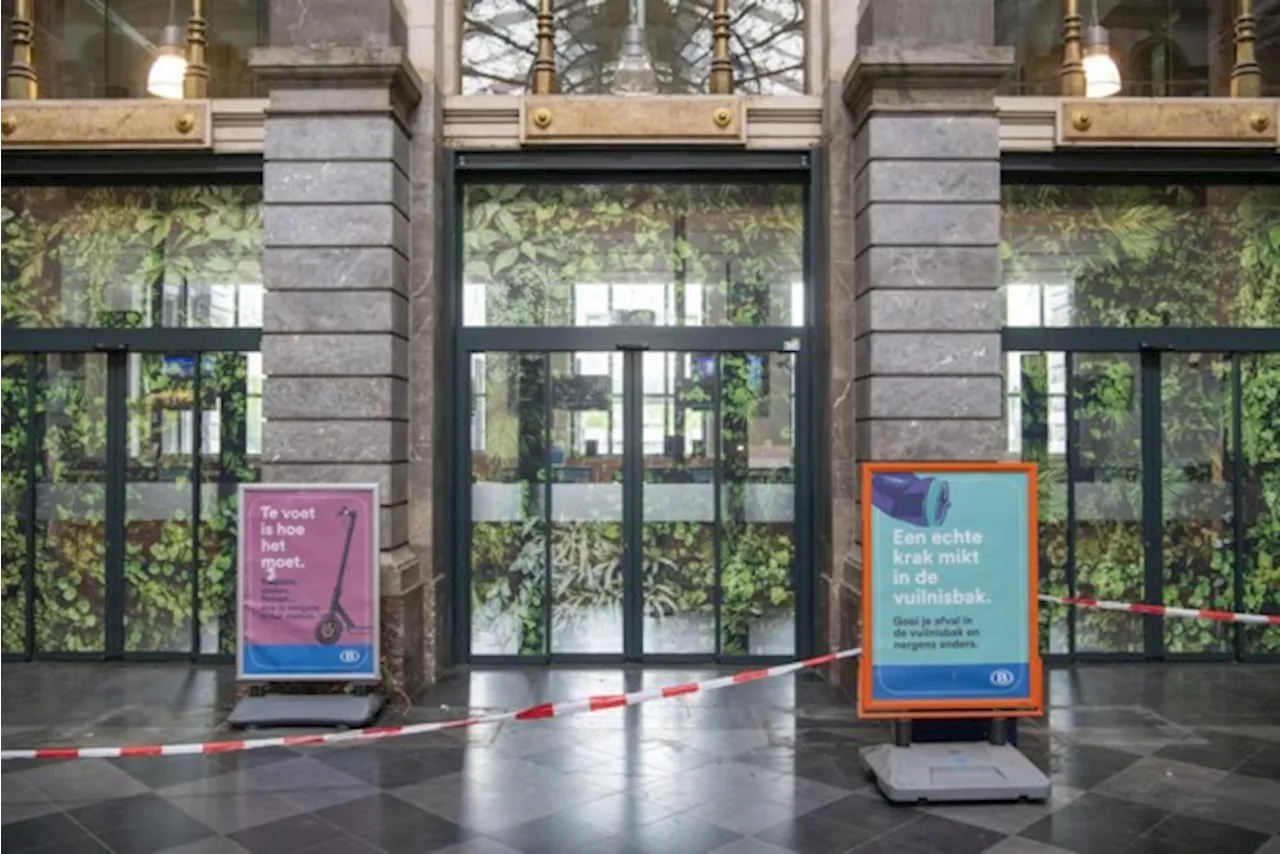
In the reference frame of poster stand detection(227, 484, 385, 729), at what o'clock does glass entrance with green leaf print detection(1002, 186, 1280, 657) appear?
The glass entrance with green leaf print is roughly at 9 o'clock from the poster stand.

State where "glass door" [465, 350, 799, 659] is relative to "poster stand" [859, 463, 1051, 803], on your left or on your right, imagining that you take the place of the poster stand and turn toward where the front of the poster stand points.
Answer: on your right

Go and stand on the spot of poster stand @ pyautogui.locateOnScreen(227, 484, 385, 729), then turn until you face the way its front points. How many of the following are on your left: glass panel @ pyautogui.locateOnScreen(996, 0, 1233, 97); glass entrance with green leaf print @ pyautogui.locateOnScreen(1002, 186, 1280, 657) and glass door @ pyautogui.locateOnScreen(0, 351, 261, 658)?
2

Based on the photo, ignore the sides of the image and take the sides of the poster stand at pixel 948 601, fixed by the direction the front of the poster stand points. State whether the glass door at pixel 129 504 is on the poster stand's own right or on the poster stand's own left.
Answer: on the poster stand's own right

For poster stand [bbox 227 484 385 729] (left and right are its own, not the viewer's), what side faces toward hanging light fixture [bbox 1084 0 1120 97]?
left

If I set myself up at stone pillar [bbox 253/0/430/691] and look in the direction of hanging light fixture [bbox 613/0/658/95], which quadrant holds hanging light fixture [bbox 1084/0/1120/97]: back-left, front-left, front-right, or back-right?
front-right

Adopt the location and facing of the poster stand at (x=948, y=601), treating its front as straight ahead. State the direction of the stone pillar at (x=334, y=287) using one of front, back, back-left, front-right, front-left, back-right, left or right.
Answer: right

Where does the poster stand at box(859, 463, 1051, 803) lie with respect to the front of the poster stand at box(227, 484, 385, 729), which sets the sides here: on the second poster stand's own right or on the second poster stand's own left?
on the second poster stand's own left

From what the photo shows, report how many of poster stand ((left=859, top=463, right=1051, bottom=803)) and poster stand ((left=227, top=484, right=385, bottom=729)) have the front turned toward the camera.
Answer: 2

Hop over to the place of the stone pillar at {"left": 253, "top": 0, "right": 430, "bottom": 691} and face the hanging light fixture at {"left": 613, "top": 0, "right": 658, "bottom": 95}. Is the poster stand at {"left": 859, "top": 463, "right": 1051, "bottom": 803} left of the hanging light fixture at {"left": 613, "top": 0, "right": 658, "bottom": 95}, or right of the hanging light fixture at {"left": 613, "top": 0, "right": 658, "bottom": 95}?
right

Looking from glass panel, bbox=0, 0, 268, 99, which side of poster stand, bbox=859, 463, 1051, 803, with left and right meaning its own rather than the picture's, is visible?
right

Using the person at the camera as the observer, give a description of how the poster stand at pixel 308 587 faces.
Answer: facing the viewer

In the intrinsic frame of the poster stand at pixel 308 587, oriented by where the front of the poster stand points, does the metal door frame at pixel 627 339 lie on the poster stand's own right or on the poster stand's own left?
on the poster stand's own left

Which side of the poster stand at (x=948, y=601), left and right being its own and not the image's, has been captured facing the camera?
front
